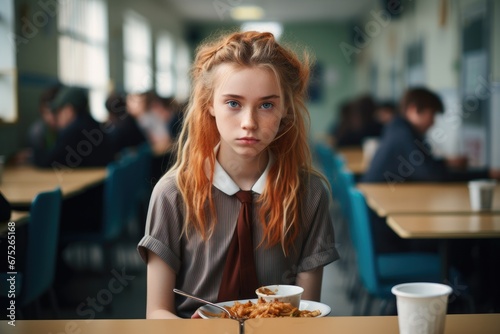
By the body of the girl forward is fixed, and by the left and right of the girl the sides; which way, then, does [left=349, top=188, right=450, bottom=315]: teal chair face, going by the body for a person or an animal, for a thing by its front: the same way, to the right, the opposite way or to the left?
to the left

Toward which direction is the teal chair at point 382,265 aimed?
to the viewer's right

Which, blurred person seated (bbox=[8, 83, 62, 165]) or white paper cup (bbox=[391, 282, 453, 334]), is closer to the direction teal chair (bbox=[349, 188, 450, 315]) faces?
the white paper cup

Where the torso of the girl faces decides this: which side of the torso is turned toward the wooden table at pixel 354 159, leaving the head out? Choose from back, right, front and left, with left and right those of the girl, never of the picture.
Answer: back
